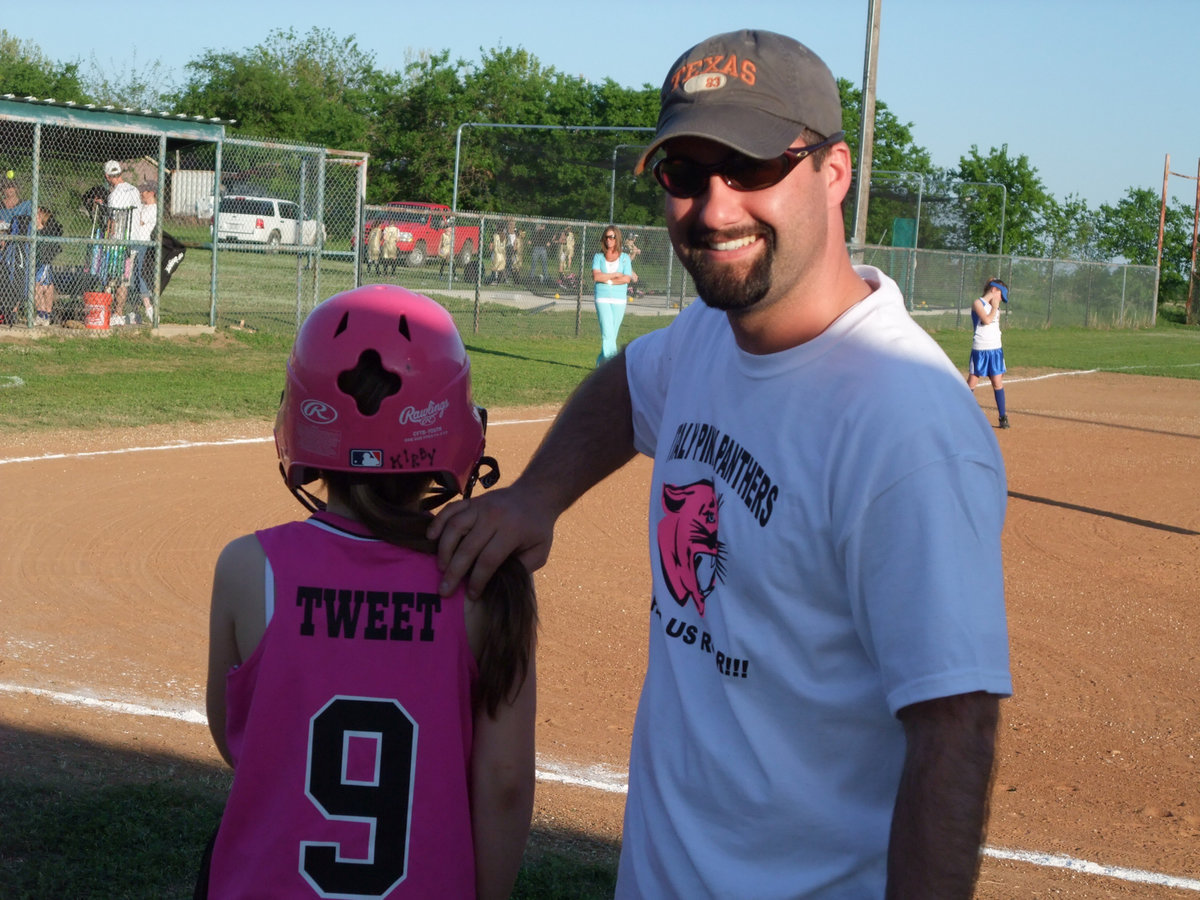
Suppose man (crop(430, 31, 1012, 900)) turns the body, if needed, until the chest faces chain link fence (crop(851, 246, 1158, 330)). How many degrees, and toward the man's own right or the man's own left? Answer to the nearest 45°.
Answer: approximately 135° to the man's own right

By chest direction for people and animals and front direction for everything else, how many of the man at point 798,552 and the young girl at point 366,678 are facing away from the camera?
1

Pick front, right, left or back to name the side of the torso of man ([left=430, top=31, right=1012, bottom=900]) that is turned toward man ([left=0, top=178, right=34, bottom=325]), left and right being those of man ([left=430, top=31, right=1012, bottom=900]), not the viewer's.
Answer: right

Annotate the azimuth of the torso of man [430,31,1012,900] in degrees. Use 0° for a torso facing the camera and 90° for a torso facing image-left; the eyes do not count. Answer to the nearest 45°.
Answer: approximately 45°

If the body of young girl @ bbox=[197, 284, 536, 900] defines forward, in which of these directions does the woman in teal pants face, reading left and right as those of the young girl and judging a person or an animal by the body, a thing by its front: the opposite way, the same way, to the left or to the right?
the opposite way

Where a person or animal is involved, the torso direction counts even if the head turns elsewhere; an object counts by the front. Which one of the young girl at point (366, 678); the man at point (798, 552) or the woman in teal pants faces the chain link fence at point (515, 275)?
the young girl

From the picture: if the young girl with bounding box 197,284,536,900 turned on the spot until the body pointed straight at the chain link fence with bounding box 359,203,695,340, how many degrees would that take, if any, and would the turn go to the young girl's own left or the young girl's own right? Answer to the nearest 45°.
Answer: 0° — they already face it

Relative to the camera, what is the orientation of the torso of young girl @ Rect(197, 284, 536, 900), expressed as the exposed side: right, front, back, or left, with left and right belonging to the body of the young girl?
back

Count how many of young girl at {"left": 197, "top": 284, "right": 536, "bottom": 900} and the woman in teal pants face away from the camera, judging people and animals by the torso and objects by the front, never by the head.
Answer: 1

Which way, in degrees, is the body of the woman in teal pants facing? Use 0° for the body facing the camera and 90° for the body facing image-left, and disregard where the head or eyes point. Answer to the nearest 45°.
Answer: approximately 0°

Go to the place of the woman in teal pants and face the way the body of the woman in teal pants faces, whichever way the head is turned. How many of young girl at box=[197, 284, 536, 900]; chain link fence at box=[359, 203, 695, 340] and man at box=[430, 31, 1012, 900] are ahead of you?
2

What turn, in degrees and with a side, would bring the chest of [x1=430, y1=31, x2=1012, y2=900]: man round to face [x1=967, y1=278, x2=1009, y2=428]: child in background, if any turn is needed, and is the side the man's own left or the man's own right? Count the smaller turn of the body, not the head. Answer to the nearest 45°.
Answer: approximately 135° to the man's own right

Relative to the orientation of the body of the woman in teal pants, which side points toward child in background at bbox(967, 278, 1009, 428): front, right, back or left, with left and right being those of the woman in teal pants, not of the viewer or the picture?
left

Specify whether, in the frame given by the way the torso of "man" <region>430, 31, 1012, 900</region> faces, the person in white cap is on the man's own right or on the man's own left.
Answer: on the man's own right
